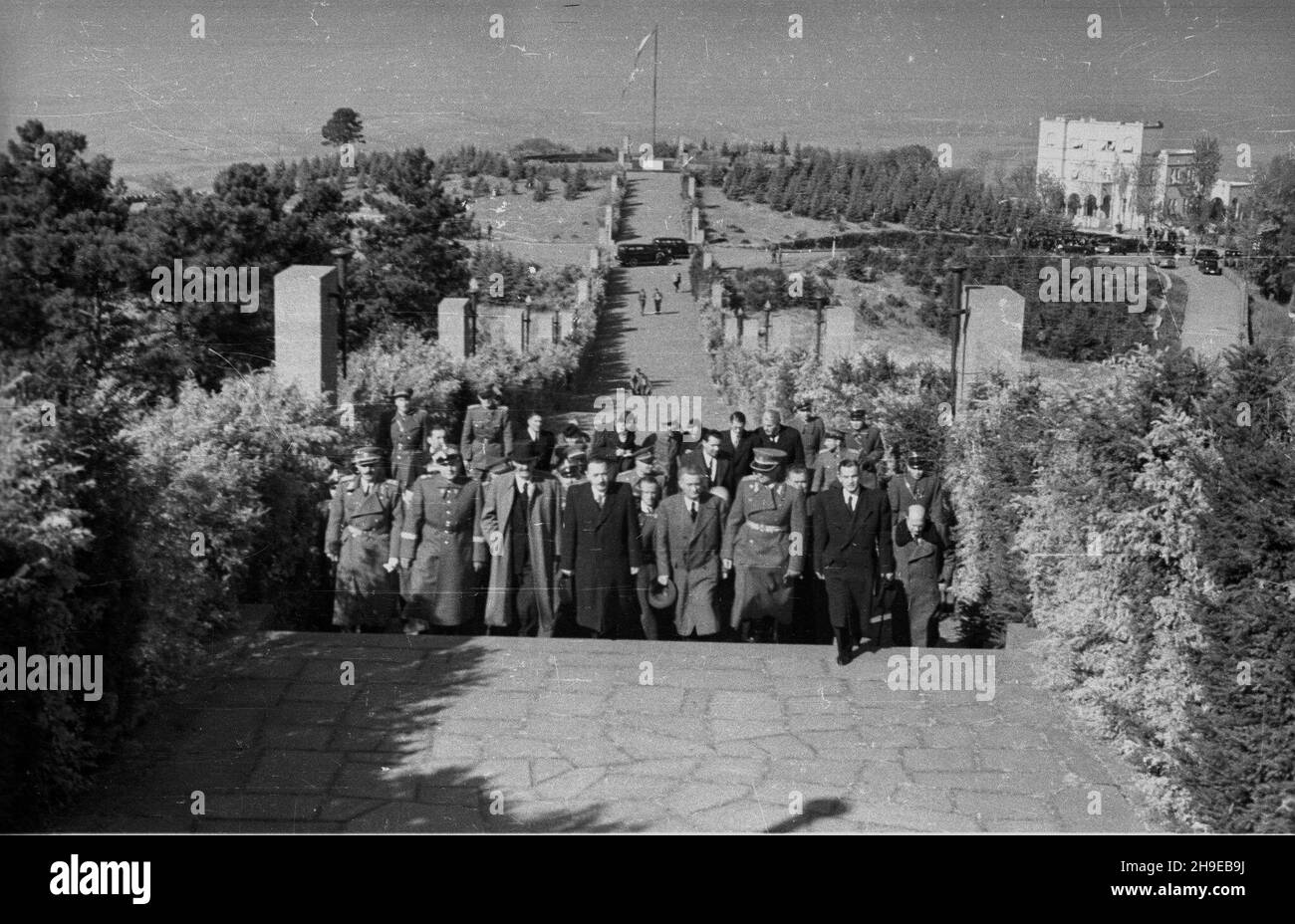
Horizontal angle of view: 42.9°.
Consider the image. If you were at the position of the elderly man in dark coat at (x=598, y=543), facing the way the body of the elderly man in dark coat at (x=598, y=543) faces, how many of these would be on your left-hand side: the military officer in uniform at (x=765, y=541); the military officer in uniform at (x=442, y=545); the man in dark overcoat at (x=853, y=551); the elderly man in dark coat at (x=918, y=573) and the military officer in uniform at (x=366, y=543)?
3

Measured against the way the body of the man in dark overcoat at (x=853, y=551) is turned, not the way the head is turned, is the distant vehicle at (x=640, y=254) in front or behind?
behind

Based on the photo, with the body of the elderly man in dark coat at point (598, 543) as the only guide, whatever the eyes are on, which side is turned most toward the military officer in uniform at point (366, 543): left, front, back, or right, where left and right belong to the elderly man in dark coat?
right

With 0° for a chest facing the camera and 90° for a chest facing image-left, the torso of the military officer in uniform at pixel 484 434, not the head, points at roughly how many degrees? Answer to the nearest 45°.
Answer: approximately 0°

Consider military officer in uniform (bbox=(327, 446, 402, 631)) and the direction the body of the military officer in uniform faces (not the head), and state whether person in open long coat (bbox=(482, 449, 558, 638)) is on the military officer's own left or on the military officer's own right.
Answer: on the military officer's own left

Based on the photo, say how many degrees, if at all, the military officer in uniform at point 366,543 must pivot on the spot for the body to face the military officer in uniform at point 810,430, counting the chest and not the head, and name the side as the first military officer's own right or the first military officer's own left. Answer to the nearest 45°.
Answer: approximately 135° to the first military officer's own left

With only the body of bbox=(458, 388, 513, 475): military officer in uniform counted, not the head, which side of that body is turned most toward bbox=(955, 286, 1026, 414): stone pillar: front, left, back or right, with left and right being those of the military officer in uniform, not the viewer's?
left

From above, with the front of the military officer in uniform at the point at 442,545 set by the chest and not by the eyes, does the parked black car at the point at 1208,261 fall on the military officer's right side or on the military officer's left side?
on the military officer's left side

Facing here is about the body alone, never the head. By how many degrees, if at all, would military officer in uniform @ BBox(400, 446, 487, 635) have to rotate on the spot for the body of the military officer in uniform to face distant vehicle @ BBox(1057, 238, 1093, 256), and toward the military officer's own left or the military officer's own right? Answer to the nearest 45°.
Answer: approximately 135° to the military officer's own left
